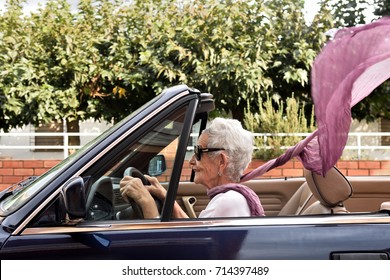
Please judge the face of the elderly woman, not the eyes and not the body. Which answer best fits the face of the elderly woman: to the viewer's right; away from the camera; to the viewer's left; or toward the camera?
to the viewer's left

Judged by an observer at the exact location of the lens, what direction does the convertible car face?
facing to the left of the viewer

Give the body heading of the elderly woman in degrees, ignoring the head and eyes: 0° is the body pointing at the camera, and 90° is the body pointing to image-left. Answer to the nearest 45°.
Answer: approximately 90°

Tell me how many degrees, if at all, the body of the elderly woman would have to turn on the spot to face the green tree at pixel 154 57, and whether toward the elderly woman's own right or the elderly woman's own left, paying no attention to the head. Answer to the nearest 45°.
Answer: approximately 90° to the elderly woman's own right

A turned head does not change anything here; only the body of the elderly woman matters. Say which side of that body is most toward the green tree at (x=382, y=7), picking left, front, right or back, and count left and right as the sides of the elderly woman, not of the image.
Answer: right

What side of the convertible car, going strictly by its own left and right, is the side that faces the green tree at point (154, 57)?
right
